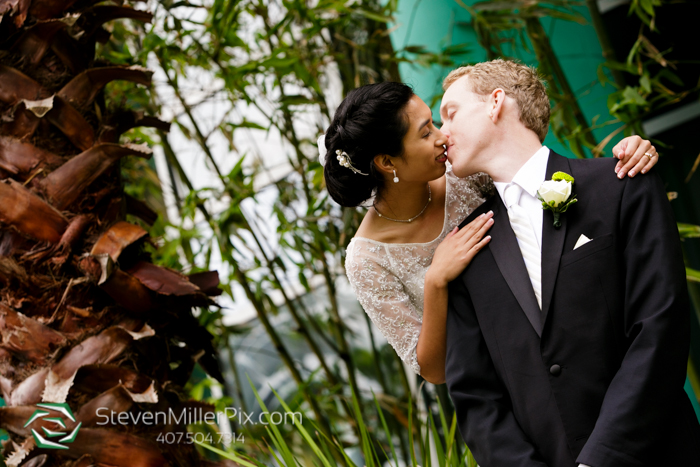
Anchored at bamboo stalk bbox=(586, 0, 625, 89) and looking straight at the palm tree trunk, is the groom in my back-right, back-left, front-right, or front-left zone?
front-left

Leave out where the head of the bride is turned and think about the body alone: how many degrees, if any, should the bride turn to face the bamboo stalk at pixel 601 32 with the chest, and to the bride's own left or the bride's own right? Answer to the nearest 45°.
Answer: approximately 90° to the bride's own left

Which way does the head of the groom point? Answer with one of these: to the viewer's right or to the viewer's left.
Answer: to the viewer's left

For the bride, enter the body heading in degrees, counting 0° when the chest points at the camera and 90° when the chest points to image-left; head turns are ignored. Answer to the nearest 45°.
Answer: approximately 315°

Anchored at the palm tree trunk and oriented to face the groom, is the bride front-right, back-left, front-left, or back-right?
front-left

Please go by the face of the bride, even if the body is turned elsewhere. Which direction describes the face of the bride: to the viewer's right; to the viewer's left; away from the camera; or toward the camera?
to the viewer's right
